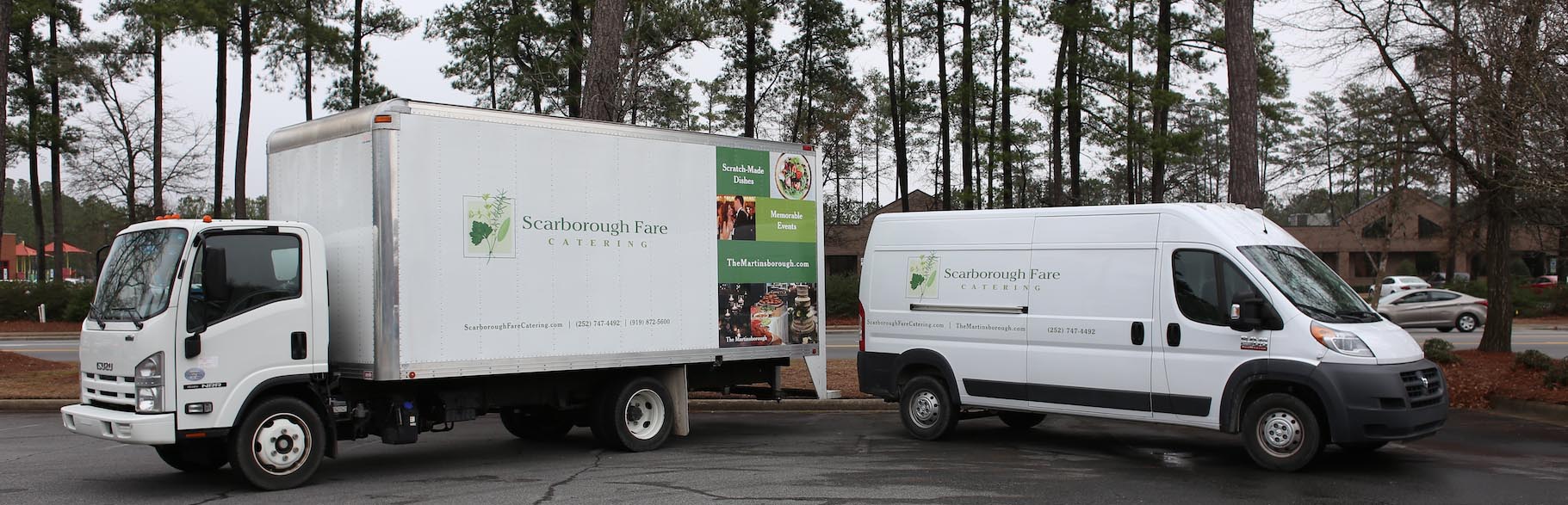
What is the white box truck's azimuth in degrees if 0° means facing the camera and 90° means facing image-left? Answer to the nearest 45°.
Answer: approximately 45°

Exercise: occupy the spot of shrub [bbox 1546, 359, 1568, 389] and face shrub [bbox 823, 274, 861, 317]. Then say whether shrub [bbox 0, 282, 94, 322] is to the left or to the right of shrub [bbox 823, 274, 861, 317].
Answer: left

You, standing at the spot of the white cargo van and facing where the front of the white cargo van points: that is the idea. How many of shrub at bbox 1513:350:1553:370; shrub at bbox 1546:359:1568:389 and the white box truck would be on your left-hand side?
2

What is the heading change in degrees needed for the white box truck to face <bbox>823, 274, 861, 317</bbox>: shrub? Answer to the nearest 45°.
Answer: approximately 180°

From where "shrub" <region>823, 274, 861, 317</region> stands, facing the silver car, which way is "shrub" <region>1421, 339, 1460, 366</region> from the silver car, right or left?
right

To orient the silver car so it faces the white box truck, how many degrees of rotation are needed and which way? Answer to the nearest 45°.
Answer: approximately 90° to its left

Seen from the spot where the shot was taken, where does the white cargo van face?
facing the viewer and to the right of the viewer

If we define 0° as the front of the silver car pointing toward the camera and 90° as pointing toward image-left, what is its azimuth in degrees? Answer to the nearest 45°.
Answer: approximately 90°

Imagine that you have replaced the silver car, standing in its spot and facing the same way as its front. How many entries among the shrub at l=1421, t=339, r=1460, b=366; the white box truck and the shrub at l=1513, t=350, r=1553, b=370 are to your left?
3

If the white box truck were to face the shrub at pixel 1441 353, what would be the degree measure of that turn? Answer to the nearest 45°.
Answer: approximately 135° to its left

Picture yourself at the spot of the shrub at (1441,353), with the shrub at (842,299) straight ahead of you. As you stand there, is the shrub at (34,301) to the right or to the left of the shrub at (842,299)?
left

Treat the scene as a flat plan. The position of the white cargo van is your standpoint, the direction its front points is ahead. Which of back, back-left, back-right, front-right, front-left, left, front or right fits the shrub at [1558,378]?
left
